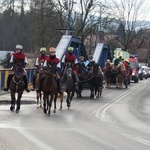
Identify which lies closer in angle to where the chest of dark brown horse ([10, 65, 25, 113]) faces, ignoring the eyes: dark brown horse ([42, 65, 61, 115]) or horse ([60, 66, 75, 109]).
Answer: the dark brown horse

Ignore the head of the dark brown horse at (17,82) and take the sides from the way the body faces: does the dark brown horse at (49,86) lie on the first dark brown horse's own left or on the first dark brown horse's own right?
on the first dark brown horse's own left

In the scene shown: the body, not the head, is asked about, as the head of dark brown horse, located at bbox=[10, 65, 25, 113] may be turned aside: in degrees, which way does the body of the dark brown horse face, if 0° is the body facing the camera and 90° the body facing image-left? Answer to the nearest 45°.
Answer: approximately 0°

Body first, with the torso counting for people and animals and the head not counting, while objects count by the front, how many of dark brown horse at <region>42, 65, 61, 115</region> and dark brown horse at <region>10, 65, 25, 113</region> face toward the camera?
2

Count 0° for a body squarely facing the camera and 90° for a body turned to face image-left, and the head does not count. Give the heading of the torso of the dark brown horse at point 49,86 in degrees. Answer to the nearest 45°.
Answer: approximately 0°

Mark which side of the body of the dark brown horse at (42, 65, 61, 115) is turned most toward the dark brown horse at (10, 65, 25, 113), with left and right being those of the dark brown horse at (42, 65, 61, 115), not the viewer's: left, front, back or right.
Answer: right
